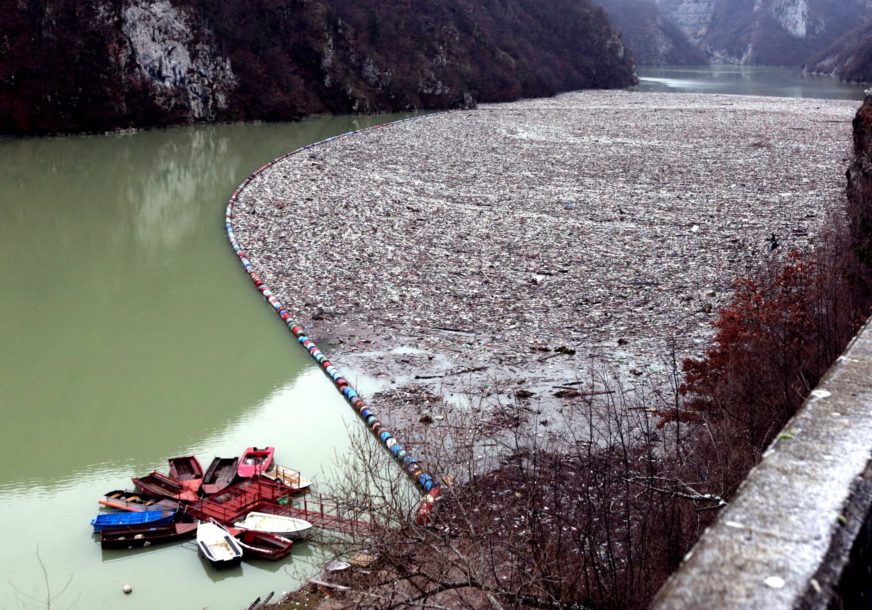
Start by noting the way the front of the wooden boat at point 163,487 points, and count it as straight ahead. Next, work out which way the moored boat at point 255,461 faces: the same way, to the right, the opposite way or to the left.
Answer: to the right
